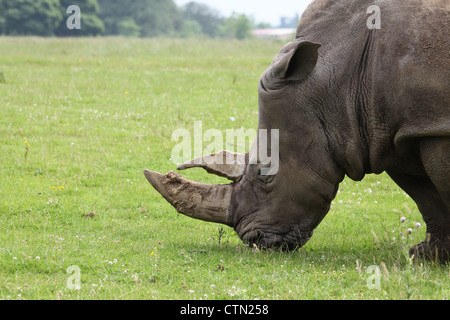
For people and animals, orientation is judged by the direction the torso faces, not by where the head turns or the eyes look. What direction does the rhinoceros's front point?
to the viewer's left
